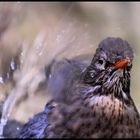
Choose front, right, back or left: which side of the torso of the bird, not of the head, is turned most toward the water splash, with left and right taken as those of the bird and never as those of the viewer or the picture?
back

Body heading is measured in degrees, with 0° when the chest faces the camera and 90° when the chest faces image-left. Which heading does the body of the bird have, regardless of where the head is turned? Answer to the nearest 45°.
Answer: approximately 315°
